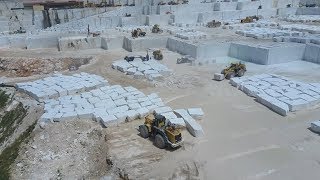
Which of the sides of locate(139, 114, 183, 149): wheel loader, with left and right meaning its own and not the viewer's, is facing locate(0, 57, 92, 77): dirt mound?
front

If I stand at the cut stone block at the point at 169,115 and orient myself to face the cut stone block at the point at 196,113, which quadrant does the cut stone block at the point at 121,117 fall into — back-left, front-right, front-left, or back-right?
back-left

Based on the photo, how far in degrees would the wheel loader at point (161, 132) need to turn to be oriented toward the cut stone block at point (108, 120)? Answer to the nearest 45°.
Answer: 0° — it already faces it

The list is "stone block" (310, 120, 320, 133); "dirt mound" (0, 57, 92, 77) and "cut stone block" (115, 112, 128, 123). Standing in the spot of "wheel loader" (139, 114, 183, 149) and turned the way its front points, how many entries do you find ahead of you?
2

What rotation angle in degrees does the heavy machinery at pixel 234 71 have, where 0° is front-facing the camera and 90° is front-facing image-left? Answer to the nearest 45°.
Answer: approximately 45°

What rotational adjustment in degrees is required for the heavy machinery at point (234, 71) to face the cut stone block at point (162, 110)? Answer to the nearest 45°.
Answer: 0° — it already faces it

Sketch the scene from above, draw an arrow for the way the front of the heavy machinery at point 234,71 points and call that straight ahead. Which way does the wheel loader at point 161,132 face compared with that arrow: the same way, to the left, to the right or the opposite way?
to the right

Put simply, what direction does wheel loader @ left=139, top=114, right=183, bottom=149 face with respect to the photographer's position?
facing away from the viewer and to the left of the viewer

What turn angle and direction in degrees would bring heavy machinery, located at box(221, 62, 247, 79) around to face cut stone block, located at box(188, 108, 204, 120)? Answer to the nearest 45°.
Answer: approximately 45° to its left

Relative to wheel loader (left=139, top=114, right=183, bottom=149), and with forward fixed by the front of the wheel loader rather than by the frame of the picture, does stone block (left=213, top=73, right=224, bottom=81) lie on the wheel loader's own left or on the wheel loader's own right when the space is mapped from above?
on the wheel loader's own right

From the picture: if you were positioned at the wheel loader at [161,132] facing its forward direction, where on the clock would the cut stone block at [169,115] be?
The cut stone block is roughly at 2 o'clock from the wheel loader.

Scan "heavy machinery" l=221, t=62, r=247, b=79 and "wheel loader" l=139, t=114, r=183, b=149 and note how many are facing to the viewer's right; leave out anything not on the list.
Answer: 0

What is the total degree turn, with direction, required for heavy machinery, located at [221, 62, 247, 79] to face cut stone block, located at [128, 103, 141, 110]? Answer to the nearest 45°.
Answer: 0° — it already faces it

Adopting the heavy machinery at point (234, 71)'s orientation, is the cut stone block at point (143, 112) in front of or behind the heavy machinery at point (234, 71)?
in front

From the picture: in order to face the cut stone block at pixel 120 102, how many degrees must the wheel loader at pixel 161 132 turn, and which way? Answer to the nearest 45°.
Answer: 0° — it already faces it

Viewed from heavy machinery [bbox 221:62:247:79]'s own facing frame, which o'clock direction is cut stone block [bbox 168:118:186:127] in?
The cut stone block is roughly at 11 o'clock from the heavy machinery.

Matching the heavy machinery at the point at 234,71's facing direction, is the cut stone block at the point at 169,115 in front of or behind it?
in front
